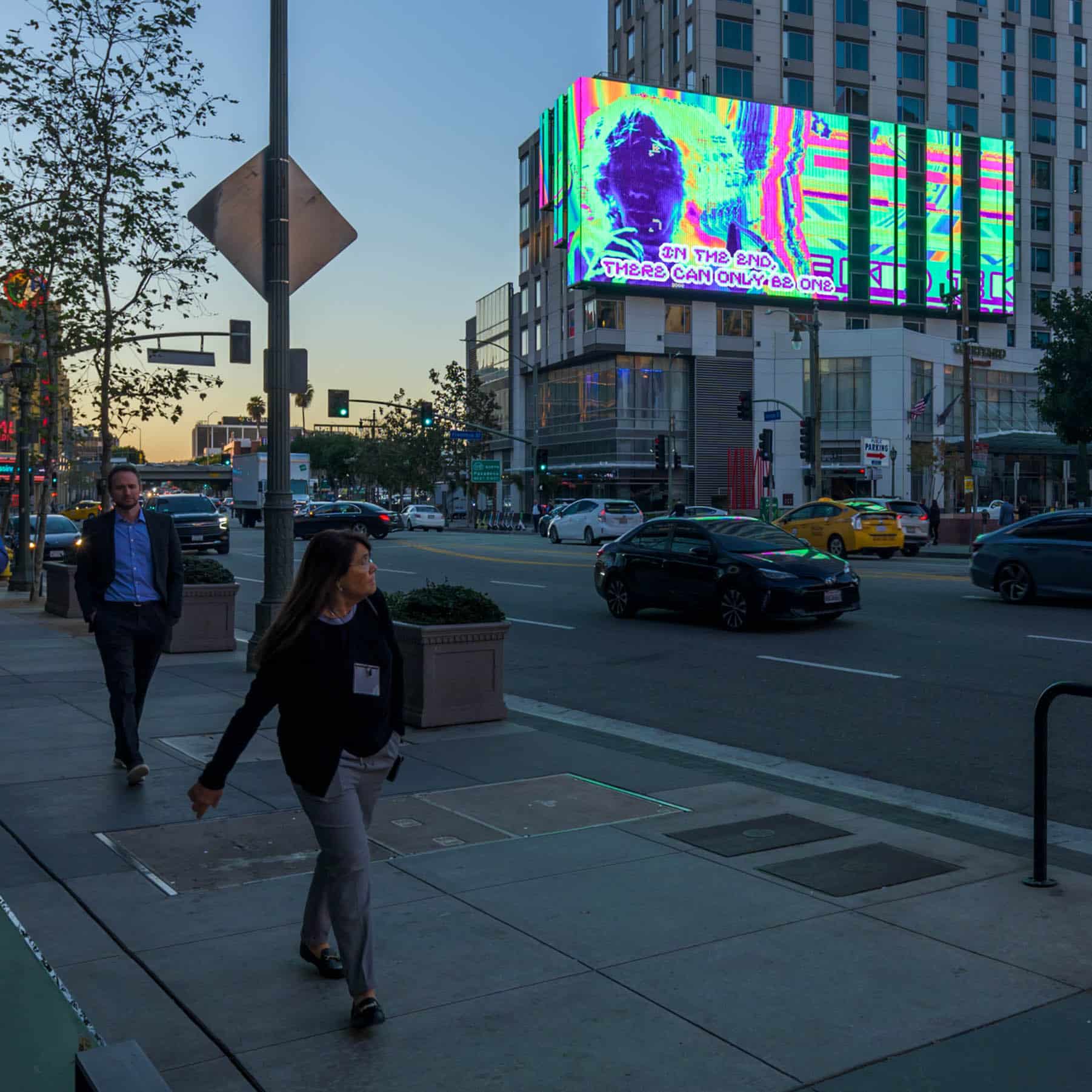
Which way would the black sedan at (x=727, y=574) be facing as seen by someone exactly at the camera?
facing the viewer and to the right of the viewer

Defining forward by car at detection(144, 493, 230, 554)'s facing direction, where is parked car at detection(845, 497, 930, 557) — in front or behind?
in front

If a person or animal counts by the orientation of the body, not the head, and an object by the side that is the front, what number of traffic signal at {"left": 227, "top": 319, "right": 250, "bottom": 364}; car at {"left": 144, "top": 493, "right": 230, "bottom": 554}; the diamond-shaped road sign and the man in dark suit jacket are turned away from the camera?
2

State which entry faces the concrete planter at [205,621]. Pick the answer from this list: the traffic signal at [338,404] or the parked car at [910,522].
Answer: the traffic signal

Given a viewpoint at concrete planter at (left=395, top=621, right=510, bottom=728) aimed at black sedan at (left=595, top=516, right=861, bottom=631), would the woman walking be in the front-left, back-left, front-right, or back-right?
back-right

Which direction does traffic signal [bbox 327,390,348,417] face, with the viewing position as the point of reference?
facing the viewer

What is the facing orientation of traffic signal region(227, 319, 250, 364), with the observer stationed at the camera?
facing away from the viewer

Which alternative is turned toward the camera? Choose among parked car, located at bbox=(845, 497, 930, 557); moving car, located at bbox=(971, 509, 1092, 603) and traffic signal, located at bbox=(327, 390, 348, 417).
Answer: the traffic signal

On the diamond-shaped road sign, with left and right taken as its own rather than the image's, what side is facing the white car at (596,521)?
front

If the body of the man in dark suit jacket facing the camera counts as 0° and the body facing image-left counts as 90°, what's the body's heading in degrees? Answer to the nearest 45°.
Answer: approximately 0°

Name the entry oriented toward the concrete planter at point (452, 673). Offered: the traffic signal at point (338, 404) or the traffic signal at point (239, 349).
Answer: the traffic signal at point (338, 404)

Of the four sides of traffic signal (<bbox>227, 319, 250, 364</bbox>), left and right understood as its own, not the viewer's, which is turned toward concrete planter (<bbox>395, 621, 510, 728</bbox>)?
back

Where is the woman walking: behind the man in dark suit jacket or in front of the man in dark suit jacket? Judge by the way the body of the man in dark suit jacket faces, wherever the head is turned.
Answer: in front

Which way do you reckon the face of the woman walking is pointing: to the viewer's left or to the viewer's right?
to the viewer's right

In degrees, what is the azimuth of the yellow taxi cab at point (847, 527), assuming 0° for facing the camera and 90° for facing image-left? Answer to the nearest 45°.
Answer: approximately 135°
